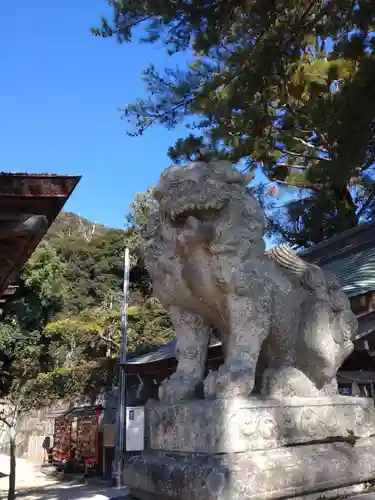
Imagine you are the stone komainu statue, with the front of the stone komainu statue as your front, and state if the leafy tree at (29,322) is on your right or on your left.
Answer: on your right

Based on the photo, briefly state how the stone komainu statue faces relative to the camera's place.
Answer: facing the viewer and to the left of the viewer
